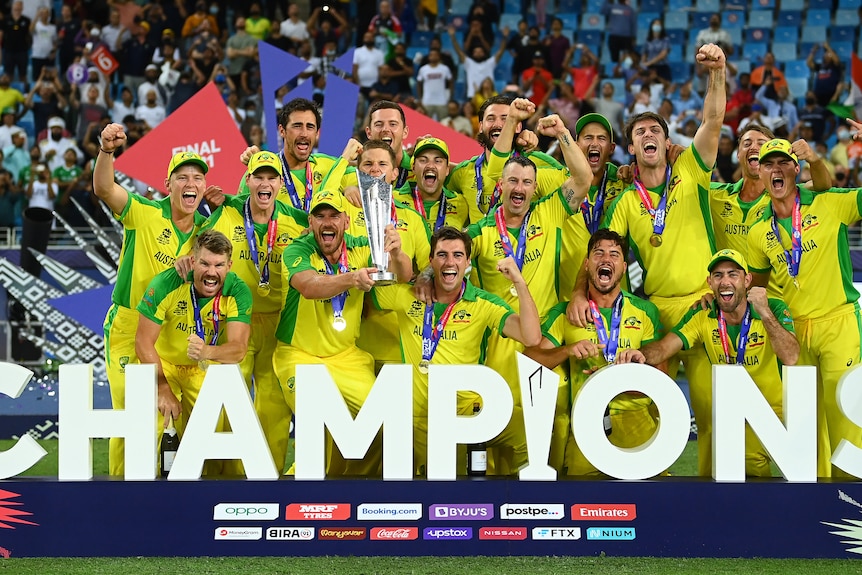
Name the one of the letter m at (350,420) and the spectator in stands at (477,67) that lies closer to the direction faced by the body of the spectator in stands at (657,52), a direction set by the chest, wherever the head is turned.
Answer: the letter m

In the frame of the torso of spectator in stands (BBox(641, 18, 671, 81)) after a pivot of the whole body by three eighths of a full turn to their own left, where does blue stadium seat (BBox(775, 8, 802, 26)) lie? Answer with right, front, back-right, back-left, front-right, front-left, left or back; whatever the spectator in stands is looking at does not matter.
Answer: front

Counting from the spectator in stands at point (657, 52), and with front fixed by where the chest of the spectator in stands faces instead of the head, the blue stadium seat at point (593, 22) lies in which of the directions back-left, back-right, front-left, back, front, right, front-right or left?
back-right

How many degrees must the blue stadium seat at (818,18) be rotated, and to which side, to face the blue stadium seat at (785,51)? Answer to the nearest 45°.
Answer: approximately 45° to its right

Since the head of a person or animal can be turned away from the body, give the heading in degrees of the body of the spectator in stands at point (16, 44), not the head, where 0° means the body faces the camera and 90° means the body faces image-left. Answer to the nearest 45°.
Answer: approximately 0°

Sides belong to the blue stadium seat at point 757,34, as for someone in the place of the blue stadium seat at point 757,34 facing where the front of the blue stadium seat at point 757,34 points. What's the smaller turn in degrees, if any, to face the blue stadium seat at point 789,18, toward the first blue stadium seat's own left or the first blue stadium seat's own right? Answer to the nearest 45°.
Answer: approximately 135° to the first blue stadium seat's own left

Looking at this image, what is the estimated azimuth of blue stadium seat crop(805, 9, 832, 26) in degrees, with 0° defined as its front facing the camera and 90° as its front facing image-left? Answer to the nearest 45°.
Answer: approximately 0°

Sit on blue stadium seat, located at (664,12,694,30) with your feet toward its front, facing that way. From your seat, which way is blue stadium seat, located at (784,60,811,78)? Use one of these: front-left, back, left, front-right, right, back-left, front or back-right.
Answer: left

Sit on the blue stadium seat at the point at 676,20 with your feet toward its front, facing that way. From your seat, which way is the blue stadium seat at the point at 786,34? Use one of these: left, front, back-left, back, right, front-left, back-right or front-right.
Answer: left

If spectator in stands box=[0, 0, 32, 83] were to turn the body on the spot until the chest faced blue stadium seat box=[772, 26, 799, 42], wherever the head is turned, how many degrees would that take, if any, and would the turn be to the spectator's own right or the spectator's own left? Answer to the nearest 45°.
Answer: approximately 90° to the spectator's own left

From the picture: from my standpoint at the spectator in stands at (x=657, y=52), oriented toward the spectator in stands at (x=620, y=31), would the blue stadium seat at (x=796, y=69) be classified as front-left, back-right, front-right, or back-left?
back-right
